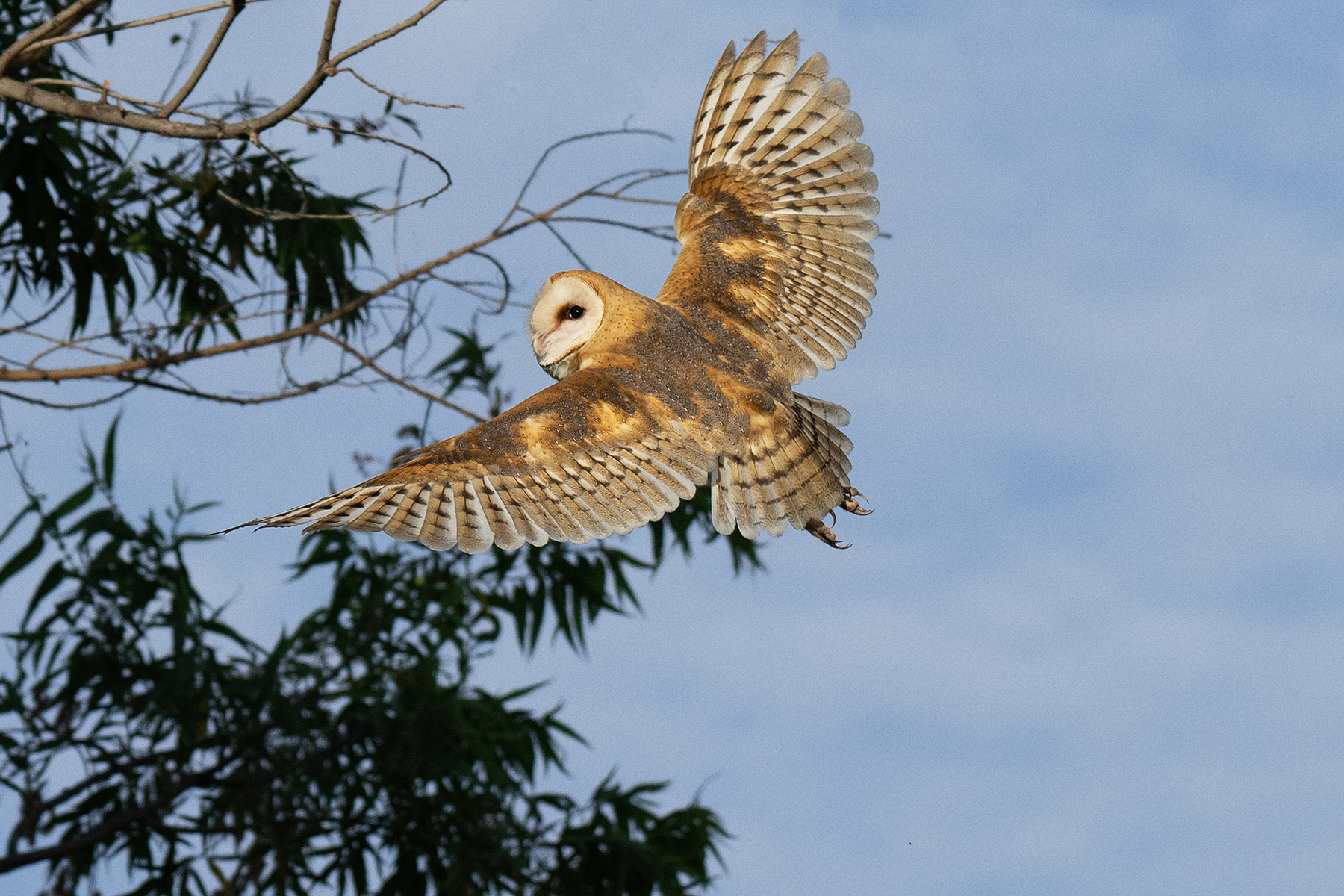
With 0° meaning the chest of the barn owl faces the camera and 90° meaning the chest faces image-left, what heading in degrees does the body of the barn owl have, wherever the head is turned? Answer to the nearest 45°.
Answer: approximately 90°
